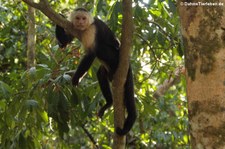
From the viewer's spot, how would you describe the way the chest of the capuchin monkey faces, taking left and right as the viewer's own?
facing the viewer and to the left of the viewer

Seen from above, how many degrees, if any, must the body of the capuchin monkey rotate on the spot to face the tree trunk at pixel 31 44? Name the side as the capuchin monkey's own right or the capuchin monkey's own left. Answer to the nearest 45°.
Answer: approximately 90° to the capuchin monkey's own right
